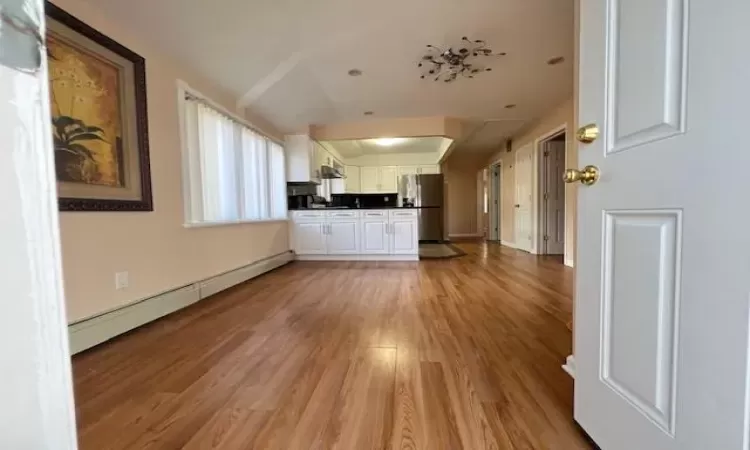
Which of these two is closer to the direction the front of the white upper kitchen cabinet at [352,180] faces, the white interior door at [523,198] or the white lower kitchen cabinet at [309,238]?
the white lower kitchen cabinet

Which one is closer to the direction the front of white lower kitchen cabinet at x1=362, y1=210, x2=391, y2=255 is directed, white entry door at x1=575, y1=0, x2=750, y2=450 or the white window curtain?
the white entry door

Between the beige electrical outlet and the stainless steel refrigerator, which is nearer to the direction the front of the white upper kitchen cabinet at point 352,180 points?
the beige electrical outlet

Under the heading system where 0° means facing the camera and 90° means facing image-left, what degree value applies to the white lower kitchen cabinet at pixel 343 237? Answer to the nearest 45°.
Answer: approximately 0°
